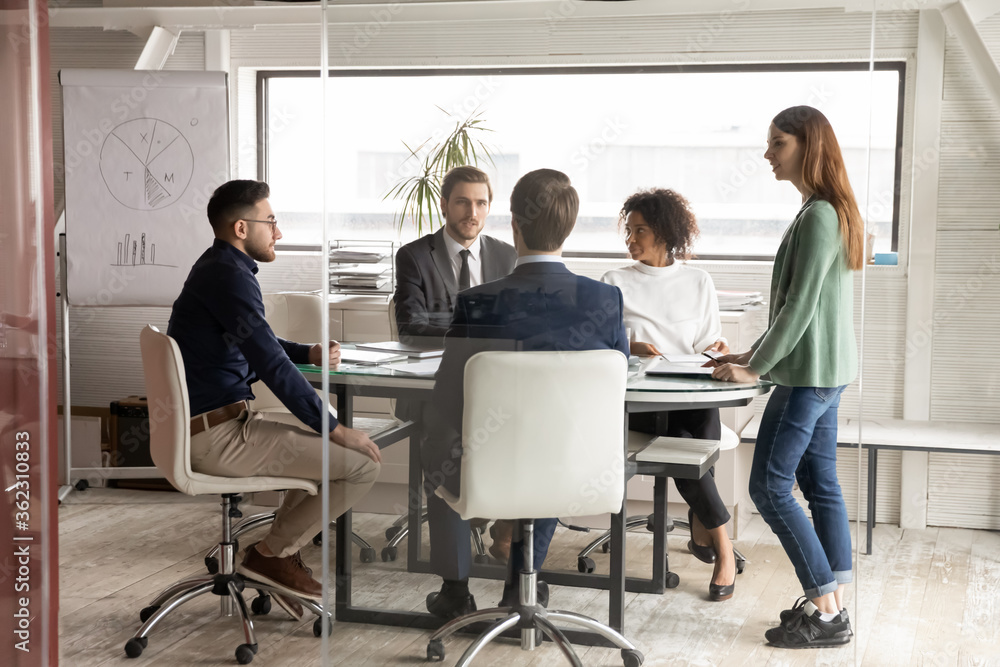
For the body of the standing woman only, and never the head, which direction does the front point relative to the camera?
to the viewer's left

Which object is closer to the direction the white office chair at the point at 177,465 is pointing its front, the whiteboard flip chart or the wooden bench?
the wooden bench

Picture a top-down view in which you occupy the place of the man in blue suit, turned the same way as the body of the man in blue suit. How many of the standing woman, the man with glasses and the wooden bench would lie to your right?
2

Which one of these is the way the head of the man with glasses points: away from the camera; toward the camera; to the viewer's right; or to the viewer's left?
to the viewer's right

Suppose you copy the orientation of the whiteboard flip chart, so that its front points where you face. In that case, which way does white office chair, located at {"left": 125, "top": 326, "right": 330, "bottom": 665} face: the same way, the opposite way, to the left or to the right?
to the left

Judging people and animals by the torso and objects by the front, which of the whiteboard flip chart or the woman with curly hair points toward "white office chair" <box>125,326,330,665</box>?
the whiteboard flip chart

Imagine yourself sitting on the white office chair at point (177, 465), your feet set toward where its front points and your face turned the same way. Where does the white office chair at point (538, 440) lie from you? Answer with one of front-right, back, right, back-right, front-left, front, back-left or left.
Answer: front-right

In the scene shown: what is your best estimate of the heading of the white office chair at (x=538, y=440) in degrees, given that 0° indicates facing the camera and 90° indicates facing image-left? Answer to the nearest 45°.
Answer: approximately 180°

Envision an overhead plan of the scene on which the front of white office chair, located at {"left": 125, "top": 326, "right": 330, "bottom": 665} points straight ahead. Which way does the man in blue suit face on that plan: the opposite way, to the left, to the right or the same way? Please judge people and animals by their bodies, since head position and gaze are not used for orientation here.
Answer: to the left

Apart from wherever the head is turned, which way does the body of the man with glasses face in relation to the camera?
to the viewer's right

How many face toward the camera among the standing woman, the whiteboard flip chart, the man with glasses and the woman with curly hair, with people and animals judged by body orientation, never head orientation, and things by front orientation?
2

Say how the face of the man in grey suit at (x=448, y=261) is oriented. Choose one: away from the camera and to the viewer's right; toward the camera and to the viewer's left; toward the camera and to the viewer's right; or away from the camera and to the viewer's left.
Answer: toward the camera and to the viewer's right

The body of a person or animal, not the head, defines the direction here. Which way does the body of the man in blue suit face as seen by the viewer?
away from the camera

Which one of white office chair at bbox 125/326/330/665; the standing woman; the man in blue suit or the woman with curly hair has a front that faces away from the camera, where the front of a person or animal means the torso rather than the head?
the man in blue suit

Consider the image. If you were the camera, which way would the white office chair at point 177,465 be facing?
facing to the right of the viewer
